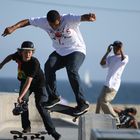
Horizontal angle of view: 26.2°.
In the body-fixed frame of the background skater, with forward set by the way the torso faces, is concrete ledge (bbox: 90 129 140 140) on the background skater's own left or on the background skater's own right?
on the background skater's own left

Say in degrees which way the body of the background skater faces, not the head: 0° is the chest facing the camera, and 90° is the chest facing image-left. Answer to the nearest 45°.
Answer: approximately 45°

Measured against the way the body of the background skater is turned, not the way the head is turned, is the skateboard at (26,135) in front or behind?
in front

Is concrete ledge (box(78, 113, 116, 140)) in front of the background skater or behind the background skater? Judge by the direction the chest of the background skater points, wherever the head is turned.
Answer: in front
